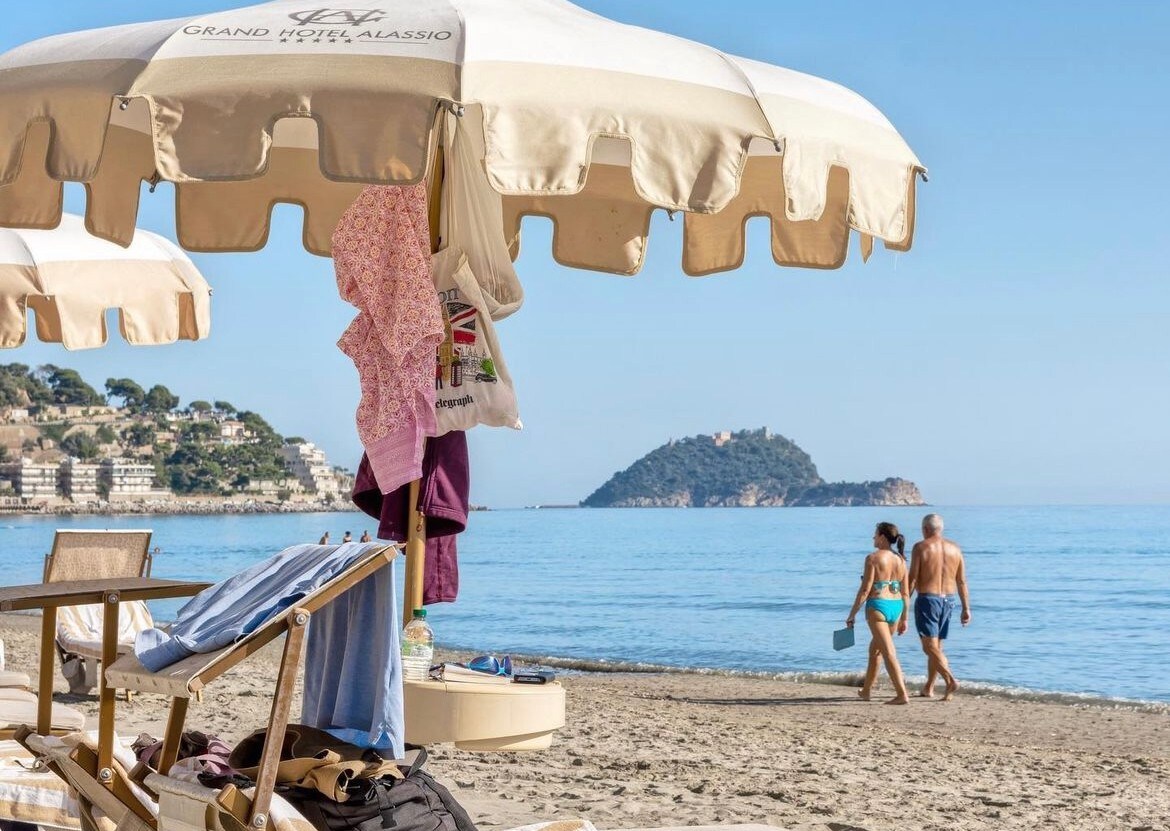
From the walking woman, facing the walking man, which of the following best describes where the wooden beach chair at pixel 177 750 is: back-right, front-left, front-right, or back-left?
back-right

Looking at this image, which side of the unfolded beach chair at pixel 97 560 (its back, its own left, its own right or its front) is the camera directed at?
front

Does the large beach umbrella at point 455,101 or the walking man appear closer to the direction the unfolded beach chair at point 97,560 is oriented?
the large beach umbrella

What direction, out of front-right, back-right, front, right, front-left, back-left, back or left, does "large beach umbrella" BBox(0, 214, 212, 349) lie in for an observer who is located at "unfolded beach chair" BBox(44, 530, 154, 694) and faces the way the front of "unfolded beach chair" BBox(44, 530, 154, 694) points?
back

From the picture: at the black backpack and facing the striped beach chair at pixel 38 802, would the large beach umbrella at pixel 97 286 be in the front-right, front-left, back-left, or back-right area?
front-right

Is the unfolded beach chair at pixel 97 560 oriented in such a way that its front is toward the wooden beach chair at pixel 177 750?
yes
